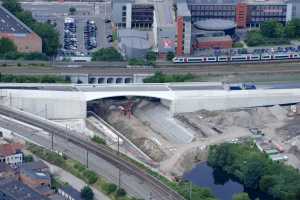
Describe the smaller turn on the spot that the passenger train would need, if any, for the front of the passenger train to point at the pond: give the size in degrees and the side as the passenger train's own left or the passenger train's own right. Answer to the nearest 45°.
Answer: approximately 90° to the passenger train's own left

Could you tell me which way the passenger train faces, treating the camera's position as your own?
facing to the left of the viewer

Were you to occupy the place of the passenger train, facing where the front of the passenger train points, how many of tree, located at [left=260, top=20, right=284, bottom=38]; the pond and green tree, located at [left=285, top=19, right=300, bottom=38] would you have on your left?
1

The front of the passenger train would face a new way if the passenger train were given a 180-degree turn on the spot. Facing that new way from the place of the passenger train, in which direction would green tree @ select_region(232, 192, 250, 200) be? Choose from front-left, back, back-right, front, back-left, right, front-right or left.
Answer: right

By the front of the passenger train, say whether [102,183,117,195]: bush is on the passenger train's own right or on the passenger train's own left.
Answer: on the passenger train's own left
